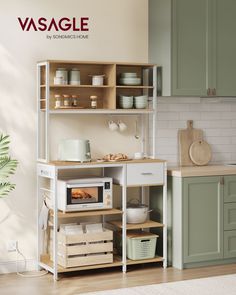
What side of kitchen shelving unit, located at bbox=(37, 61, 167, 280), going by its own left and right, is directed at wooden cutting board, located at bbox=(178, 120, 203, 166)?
left

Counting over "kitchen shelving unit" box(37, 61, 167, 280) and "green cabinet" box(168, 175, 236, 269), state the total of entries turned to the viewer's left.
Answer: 0

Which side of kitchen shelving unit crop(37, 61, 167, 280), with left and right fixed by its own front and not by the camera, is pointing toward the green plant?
right

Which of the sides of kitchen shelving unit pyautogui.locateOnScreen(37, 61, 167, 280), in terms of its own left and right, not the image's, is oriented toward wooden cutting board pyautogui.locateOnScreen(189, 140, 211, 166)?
left

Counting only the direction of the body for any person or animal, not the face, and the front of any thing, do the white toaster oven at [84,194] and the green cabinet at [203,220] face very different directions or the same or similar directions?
same or similar directions

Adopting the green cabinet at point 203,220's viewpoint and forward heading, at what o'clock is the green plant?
The green plant is roughly at 4 o'clock from the green cabinet.

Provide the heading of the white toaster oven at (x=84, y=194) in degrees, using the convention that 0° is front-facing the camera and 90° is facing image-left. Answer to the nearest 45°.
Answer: approximately 315°

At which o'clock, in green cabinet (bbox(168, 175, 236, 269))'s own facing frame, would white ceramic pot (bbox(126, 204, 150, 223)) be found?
The white ceramic pot is roughly at 4 o'clock from the green cabinet.

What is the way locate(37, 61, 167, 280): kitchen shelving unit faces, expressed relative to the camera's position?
facing the viewer and to the right of the viewer
